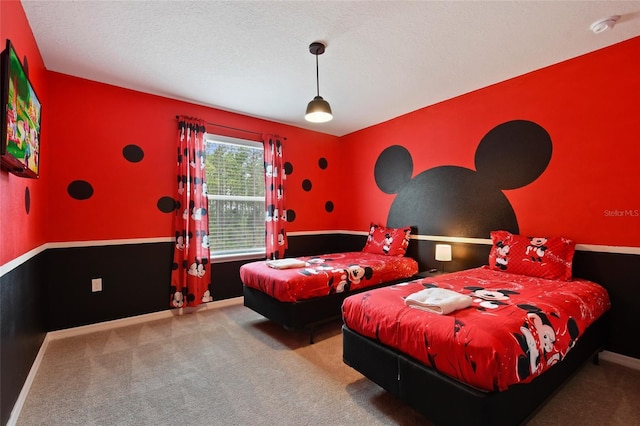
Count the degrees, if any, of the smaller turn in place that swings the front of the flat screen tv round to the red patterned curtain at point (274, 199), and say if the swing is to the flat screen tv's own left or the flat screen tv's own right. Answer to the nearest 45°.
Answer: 0° — it already faces it

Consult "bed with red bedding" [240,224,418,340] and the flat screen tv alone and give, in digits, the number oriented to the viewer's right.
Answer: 1

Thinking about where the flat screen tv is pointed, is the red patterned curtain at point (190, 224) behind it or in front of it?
in front

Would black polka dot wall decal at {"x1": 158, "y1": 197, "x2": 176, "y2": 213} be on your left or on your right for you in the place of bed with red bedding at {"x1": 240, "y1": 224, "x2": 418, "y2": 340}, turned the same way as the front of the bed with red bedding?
on your right

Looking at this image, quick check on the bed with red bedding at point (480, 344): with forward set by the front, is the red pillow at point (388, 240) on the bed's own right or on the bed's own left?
on the bed's own right

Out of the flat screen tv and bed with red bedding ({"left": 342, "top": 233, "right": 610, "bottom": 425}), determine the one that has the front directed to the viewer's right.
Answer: the flat screen tv

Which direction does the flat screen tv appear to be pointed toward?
to the viewer's right

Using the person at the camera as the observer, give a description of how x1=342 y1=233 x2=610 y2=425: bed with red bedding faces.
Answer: facing the viewer and to the left of the viewer

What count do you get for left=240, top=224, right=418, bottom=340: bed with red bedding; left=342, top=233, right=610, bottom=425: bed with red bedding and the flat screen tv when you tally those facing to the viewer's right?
1

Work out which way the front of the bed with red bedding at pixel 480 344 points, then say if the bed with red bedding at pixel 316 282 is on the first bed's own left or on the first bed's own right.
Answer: on the first bed's own right

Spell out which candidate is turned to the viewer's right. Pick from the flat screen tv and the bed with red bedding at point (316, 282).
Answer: the flat screen tv
